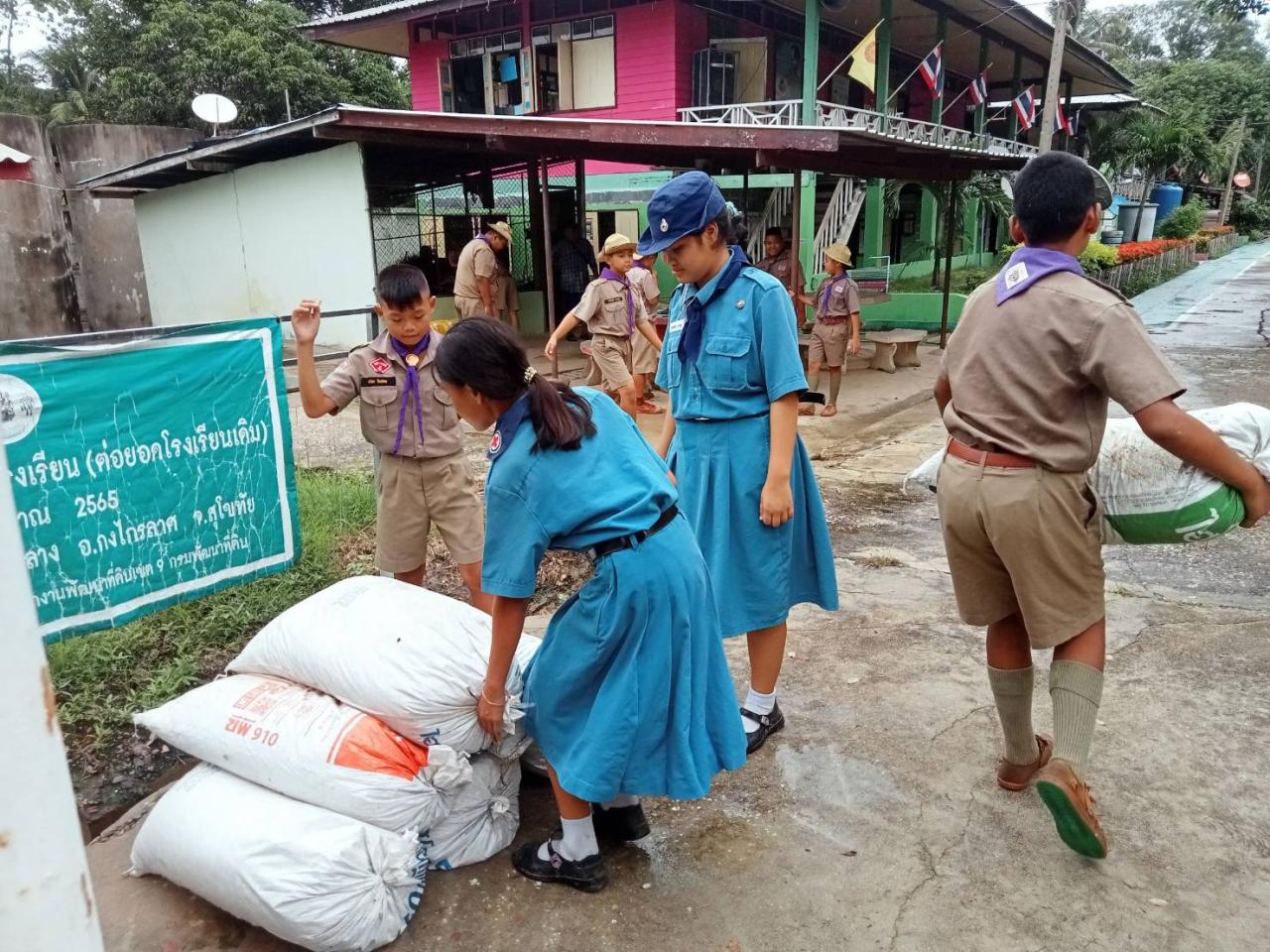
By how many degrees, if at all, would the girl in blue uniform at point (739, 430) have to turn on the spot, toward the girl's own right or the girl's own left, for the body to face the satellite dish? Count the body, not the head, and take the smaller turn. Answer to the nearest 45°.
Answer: approximately 90° to the girl's own right

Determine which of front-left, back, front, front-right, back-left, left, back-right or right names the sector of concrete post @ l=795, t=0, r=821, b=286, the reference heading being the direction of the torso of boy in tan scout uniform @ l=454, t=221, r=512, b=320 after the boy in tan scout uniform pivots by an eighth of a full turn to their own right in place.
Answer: left

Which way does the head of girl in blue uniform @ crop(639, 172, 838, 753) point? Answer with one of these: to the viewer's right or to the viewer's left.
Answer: to the viewer's left

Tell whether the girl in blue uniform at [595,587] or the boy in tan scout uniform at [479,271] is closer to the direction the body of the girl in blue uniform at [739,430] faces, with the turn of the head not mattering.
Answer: the girl in blue uniform

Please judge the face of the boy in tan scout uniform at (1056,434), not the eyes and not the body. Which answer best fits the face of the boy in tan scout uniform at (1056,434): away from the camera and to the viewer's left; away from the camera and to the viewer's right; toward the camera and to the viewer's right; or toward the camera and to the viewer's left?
away from the camera and to the viewer's right

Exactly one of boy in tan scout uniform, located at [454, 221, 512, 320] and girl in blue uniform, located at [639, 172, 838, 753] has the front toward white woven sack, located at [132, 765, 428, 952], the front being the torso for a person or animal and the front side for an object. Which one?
the girl in blue uniform

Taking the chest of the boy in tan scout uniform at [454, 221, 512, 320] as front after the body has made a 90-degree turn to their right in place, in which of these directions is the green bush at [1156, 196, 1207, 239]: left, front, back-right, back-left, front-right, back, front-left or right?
back-left

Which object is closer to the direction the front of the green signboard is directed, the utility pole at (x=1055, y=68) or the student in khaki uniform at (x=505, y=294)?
the utility pole

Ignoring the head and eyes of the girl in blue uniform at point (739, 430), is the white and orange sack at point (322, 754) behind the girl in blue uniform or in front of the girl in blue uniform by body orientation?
in front

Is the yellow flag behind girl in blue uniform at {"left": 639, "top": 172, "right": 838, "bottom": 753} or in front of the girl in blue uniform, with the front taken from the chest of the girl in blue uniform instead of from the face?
behind

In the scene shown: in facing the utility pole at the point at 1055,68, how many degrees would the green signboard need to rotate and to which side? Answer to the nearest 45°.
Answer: approximately 90° to its left

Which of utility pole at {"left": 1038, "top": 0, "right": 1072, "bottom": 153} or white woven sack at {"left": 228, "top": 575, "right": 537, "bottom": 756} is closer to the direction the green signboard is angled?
the white woven sack

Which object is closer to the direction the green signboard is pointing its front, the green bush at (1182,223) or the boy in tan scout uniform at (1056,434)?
the boy in tan scout uniform
